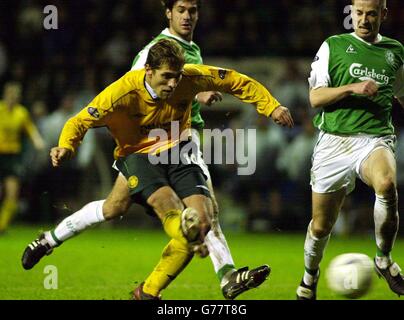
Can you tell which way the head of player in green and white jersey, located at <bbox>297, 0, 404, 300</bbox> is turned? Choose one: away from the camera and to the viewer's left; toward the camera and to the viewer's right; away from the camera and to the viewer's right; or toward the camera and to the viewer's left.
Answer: toward the camera and to the viewer's left

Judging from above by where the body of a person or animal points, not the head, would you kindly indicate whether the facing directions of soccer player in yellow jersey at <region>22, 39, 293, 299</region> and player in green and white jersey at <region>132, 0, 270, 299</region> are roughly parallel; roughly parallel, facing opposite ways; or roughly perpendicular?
roughly parallel

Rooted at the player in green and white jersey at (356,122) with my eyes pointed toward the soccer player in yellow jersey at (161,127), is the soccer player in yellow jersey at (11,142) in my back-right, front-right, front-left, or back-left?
front-right

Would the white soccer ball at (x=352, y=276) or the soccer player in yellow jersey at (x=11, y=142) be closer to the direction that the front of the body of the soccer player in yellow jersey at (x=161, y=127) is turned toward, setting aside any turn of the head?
the white soccer ball

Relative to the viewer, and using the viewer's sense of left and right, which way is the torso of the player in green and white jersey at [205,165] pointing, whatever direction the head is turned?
facing the viewer and to the right of the viewer

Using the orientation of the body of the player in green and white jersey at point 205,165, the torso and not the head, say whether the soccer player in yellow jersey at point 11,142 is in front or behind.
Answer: behind
